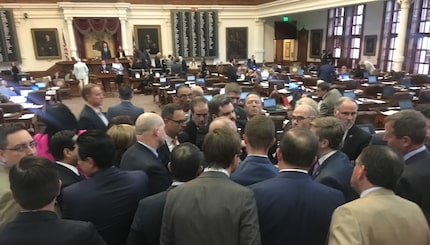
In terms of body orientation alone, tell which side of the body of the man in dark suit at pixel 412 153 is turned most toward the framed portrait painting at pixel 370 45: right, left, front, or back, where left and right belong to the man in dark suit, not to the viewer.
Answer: right

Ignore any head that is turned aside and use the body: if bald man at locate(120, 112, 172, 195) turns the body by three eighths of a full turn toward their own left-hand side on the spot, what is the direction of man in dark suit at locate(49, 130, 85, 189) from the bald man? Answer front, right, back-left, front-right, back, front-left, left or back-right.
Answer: front

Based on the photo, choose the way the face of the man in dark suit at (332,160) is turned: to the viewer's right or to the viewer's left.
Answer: to the viewer's left

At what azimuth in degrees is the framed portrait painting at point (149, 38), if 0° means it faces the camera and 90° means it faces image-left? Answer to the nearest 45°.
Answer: approximately 0°

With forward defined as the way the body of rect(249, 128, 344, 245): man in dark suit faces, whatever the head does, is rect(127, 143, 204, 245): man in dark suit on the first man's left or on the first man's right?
on the first man's left

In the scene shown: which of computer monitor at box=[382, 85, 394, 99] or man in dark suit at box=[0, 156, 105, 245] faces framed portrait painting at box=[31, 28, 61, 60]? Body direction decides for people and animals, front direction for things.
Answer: the man in dark suit

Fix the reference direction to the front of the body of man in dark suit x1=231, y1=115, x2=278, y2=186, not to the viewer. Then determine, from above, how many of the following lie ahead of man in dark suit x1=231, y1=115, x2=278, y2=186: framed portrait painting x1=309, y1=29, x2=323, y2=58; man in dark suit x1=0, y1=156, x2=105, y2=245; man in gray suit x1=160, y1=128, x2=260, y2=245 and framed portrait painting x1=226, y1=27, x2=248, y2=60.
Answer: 2

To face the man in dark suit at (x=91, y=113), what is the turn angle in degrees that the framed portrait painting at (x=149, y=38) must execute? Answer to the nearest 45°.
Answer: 0° — it already faces them

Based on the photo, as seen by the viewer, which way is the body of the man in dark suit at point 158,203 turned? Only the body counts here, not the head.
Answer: away from the camera

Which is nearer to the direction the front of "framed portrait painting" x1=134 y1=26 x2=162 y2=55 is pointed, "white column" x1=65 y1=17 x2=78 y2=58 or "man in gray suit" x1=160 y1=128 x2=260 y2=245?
the man in gray suit

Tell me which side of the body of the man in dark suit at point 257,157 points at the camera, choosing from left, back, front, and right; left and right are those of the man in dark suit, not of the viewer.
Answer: back

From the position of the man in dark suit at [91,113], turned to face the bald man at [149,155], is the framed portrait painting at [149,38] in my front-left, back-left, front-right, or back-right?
back-left
